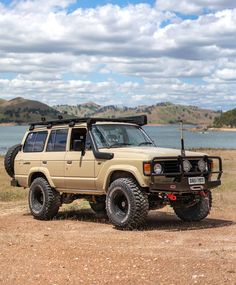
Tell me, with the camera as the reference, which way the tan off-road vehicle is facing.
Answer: facing the viewer and to the right of the viewer
